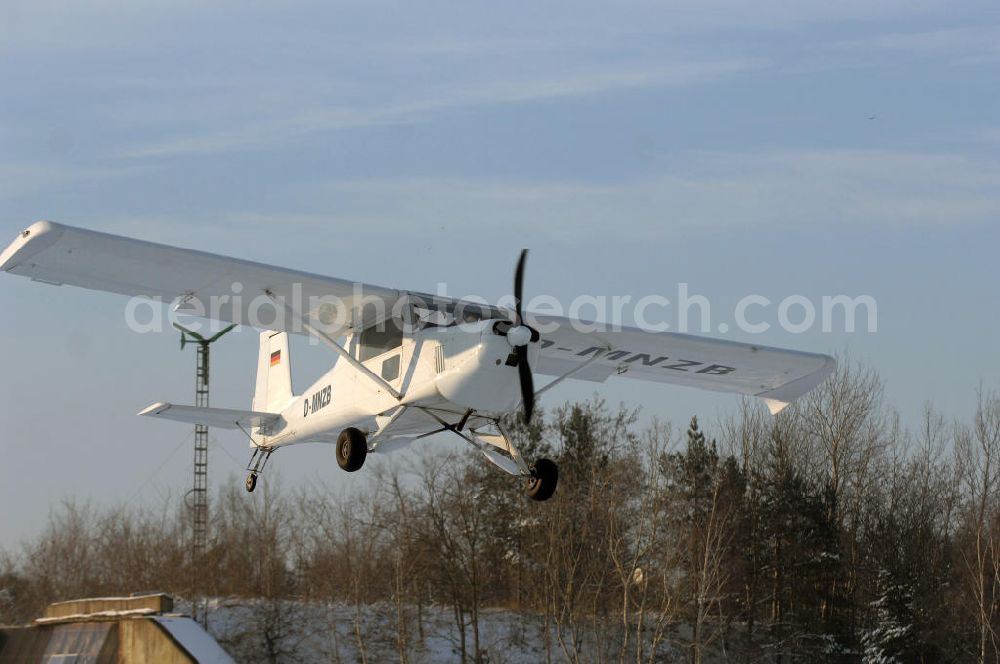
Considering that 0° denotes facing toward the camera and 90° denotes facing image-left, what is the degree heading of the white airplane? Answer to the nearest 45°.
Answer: approximately 315°
